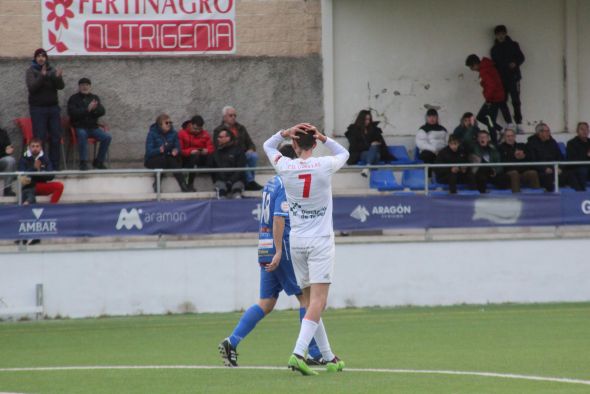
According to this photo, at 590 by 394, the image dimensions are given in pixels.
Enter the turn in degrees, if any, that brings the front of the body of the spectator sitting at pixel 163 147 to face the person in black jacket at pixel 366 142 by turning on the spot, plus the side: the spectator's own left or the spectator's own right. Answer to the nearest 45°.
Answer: approximately 45° to the spectator's own left

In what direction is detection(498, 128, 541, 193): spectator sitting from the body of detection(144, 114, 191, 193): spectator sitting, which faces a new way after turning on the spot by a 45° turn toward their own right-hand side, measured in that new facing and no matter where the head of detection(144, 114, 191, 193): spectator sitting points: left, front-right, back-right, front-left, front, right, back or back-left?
left

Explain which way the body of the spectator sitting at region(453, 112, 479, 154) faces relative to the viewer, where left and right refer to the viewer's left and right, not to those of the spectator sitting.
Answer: facing the viewer

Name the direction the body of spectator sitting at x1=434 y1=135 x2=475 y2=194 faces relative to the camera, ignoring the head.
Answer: toward the camera

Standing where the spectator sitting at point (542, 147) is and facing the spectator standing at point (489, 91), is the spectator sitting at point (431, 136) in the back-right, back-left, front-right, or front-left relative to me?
front-left

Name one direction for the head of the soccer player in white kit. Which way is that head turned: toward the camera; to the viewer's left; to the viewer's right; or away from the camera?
away from the camera

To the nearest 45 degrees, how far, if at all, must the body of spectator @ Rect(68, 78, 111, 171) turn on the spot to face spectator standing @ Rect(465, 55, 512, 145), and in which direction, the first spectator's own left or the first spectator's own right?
approximately 90° to the first spectator's own left

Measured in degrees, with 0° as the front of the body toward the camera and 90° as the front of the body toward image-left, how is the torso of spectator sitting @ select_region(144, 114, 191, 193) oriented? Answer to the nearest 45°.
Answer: approximately 315°

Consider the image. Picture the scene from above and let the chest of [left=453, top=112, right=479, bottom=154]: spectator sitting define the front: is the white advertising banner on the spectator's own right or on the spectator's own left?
on the spectator's own right

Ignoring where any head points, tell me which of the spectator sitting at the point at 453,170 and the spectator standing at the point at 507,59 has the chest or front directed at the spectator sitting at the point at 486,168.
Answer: the spectator standing

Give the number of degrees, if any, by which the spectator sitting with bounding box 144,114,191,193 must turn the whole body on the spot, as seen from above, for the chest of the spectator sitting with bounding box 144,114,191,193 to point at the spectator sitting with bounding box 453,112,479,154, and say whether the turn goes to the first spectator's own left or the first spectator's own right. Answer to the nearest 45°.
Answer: approximately 45° to the first spectator's own left

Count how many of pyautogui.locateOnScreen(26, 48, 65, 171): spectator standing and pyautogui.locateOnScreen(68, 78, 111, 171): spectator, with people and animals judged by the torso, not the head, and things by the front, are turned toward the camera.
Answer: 2

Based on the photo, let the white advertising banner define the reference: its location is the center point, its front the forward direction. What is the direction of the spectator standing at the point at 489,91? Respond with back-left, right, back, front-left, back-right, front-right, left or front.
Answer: left

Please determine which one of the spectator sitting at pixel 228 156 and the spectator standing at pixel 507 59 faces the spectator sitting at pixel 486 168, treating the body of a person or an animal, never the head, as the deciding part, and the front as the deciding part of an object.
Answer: the spectator standing

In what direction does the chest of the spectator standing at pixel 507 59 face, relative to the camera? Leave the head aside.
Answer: toward the camera

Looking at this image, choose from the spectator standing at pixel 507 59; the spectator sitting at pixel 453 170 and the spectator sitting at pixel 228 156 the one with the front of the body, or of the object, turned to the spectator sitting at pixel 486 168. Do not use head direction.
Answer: the spectator standing

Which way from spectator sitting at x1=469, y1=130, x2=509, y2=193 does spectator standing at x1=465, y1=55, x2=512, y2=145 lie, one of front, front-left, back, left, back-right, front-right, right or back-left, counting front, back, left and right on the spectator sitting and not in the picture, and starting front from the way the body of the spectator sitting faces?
back
